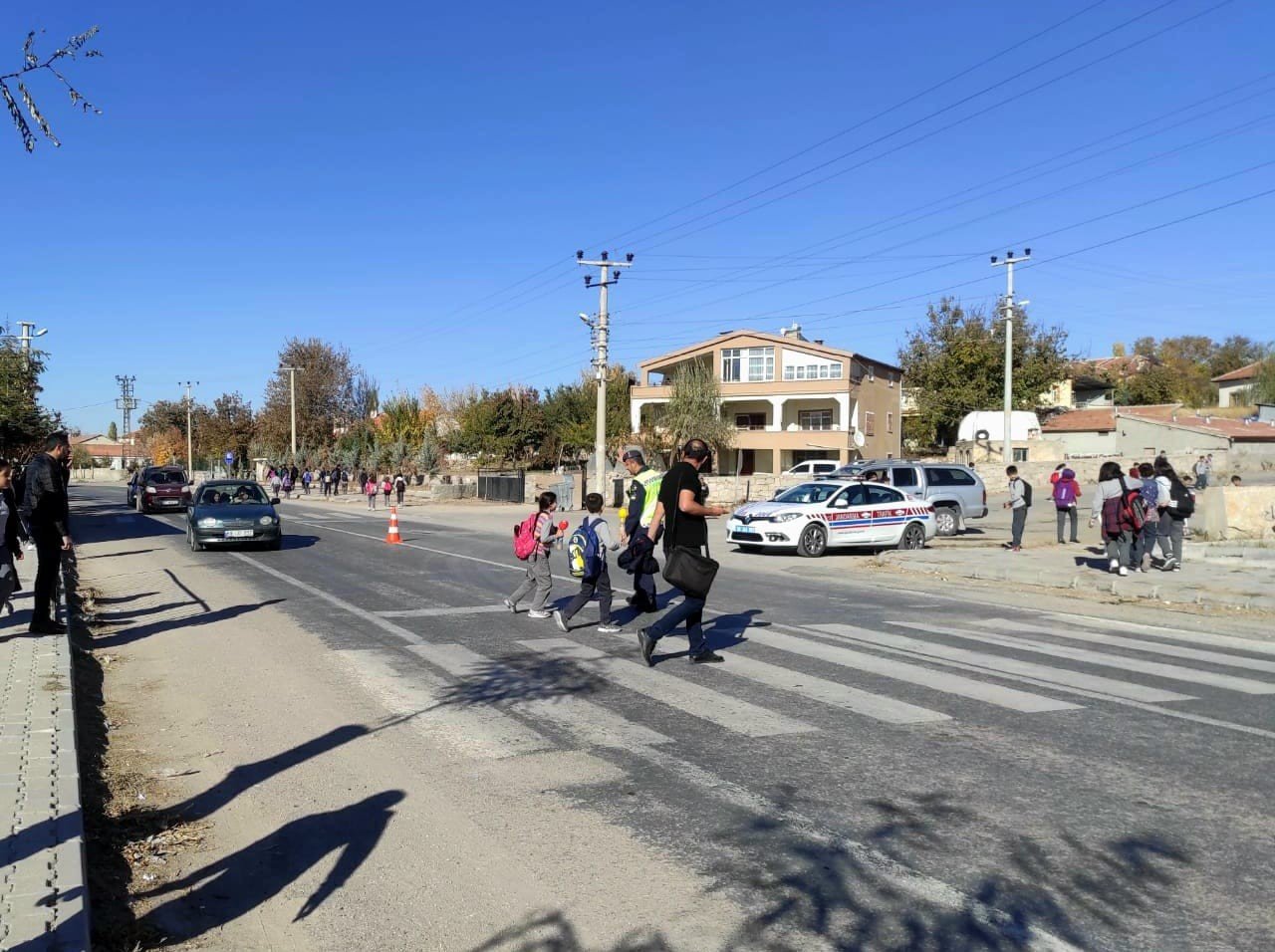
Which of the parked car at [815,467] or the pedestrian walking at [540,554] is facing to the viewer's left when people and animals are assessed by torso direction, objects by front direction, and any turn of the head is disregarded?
the parked car

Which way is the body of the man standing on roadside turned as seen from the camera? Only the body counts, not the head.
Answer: to the viewer's right

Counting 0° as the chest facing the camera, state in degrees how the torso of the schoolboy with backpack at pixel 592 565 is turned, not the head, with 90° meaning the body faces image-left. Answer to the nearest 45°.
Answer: approximately 225°

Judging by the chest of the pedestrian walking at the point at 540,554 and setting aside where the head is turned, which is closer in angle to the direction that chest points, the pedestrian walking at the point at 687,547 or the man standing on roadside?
the pedestrian walking

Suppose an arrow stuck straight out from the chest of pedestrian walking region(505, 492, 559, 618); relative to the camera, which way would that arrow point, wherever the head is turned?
to the viewer's right

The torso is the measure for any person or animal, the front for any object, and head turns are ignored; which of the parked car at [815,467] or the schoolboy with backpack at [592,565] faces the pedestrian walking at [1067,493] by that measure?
the schoolboy with backpack

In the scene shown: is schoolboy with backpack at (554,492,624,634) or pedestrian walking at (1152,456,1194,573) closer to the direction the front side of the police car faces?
the schoolboy with backpack

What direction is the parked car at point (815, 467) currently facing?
to the viewer's left

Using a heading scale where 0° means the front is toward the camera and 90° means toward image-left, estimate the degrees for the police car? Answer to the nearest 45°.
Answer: approximately 45°

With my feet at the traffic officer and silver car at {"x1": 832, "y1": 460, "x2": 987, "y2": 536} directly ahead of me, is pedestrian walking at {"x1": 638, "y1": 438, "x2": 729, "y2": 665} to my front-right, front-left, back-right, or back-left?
back-right
